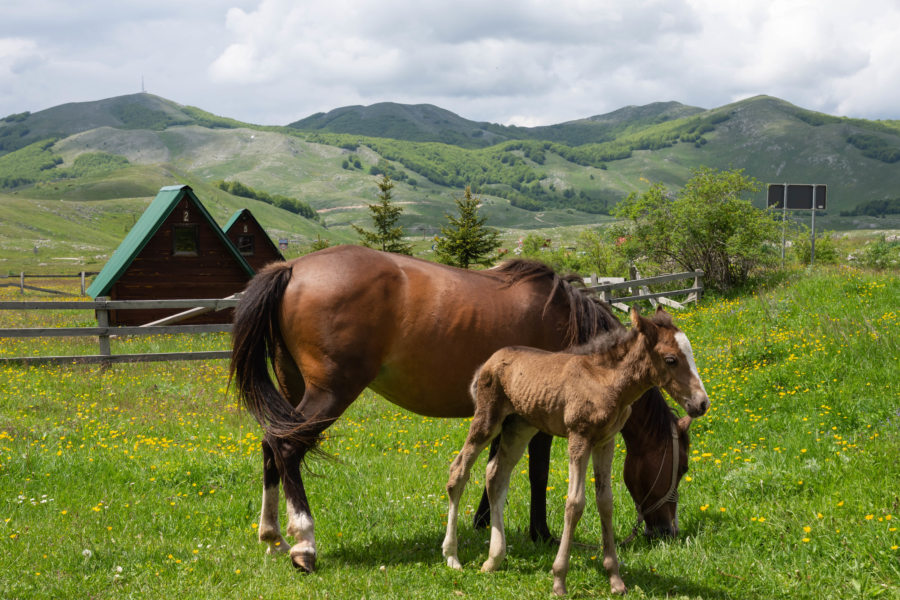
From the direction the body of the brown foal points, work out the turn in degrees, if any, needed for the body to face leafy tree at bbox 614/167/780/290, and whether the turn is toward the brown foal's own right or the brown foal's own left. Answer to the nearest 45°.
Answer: approximately 135° to the brown foal's own left

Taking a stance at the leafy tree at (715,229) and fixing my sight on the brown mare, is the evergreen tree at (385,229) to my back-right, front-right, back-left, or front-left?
back-right

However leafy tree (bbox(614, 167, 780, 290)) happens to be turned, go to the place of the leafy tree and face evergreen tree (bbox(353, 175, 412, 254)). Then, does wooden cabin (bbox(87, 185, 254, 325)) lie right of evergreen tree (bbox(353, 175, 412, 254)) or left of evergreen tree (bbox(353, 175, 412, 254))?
left

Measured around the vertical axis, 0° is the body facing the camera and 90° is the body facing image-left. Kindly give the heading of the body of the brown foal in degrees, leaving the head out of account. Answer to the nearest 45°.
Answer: approximately 315°

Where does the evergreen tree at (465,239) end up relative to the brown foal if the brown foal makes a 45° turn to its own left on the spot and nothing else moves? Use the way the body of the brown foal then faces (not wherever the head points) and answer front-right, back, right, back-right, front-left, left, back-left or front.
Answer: left

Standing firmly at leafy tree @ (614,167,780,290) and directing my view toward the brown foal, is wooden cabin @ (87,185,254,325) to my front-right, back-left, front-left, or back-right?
front-right

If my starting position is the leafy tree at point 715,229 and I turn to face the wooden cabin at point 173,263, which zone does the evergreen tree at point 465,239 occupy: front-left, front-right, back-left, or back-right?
front-right

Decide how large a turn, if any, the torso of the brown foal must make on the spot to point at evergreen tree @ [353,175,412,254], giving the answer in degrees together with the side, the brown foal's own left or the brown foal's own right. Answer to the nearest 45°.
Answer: approximately 135° to the brown foal's own left

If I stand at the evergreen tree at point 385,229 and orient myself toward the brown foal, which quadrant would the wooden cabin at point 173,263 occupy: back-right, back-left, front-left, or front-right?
front-right

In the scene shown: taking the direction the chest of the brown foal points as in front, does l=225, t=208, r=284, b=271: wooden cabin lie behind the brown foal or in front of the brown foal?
behind

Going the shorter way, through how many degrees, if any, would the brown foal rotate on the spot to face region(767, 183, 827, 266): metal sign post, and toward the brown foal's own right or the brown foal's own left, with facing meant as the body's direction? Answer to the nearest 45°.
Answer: approximately 135° to the brown foal's own left
